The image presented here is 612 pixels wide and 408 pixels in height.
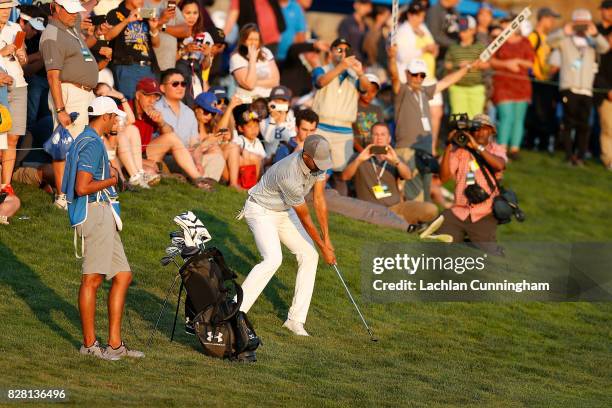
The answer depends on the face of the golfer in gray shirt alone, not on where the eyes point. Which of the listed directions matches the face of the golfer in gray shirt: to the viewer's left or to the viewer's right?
to the viewer's right

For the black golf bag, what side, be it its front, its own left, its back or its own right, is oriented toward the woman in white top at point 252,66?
back

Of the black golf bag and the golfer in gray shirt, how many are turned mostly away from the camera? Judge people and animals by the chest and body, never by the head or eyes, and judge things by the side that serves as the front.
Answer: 0

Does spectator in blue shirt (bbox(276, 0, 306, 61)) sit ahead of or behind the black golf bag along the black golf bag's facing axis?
behind

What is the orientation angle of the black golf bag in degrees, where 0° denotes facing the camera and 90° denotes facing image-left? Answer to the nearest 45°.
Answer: approximately 0°

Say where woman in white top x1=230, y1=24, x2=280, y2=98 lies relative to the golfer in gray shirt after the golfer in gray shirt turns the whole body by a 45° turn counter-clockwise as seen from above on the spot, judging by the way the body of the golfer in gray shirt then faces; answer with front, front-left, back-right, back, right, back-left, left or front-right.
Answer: left

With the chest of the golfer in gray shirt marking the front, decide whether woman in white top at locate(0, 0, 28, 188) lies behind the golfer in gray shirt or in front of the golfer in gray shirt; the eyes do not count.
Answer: behind

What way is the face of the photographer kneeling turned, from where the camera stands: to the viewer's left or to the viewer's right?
to the viewer's left

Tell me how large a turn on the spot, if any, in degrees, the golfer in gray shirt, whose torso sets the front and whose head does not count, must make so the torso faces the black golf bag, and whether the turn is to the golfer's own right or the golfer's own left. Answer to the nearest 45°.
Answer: approximately 90° to the golfer's own right

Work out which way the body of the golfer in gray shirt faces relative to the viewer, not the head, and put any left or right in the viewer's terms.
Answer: facing the viewer and to the right of the viewer
